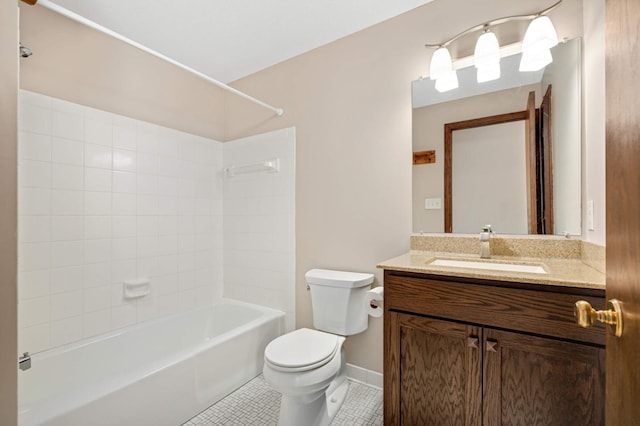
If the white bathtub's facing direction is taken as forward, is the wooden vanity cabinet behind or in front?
in front

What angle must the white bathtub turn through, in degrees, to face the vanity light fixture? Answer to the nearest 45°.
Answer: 0° — it already faces it

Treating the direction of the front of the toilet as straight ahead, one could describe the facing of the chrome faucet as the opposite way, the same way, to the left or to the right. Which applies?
the same way

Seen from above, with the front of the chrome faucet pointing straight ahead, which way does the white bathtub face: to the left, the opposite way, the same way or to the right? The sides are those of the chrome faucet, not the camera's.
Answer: to the left

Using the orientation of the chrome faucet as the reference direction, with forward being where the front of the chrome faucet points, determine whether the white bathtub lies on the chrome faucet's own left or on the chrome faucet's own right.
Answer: on the chrome faucet's own right

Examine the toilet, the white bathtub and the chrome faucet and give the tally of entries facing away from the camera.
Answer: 0

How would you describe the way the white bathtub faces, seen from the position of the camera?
facing the viewer and to the right of the viewer

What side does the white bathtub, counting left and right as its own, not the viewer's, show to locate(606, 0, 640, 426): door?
front

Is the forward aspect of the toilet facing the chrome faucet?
no

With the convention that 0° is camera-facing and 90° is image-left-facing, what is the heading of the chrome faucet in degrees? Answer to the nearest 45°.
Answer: approximately 0°

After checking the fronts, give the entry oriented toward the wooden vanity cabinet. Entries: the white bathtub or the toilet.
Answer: the white bathtub

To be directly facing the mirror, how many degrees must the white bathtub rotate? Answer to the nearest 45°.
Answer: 0° — it already faces it
